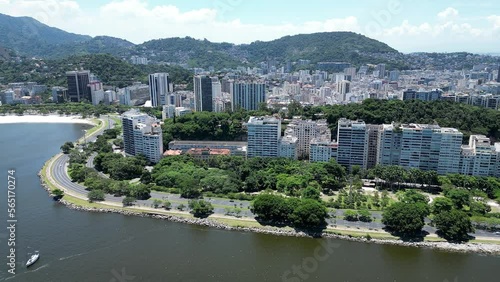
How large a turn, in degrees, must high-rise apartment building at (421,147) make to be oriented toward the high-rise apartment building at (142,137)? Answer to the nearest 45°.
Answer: approximately 90° to its right

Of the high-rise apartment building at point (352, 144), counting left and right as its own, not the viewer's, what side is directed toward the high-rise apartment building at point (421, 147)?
left

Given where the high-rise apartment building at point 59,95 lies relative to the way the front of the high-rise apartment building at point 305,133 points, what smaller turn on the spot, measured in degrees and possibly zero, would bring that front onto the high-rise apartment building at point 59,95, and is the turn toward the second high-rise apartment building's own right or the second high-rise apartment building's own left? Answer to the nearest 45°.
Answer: approximately 135° to the second high-rise apartment building's own right

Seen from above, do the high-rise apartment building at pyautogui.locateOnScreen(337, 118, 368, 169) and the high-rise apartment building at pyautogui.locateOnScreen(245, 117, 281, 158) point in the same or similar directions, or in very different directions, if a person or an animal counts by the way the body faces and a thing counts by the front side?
same or similar directions

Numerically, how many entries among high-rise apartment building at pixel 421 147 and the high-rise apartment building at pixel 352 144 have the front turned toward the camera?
2

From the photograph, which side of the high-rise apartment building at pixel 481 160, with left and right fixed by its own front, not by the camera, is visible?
front

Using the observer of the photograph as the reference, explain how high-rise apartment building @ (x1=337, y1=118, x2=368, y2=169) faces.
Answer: facing the viewer

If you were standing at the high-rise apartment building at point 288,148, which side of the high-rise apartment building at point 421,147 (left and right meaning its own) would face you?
right

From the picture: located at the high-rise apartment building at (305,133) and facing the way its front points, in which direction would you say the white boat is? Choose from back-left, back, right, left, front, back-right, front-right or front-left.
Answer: front-right

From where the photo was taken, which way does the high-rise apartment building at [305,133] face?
toward the camera

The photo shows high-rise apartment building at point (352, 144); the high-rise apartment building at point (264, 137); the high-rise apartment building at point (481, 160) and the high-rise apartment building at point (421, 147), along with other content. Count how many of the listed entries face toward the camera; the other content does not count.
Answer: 4

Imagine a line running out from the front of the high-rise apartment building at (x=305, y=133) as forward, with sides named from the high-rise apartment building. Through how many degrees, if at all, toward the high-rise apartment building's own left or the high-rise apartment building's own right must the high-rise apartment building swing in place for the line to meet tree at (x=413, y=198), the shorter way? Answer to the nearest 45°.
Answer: approximately 45° to the high-rise apartment building's own left

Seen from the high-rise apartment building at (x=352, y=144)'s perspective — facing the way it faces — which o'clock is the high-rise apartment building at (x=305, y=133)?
the high-rise apartment building at (x=305, y=133) is roughly at 4 o'clock from the high-rise apartment building at (x=352, y=144).

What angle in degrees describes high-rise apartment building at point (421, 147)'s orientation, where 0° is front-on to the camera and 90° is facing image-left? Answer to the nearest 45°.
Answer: approximately 0°

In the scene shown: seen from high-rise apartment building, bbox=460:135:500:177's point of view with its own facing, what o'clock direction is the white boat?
The white boat is roughly at 1 o'clock from the high-rise apartment building.

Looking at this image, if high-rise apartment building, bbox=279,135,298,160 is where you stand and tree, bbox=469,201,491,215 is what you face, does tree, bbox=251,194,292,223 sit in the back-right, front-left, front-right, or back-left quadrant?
front-right

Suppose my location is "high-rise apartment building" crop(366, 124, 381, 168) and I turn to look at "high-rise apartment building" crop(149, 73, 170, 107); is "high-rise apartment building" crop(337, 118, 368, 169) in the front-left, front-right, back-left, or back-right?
front-left

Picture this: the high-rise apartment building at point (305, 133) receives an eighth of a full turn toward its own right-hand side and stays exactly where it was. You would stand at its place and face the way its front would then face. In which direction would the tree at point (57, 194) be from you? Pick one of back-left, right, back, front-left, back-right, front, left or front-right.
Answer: front

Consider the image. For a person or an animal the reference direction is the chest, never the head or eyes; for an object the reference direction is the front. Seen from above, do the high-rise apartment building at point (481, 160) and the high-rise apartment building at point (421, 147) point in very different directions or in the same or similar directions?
same or similar directions

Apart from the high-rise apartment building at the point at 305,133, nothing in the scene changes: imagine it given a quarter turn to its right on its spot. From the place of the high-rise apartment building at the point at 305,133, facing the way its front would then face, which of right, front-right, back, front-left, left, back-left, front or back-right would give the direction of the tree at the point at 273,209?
left

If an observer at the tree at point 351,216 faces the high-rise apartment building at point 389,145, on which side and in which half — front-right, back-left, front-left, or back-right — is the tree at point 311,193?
front-left
